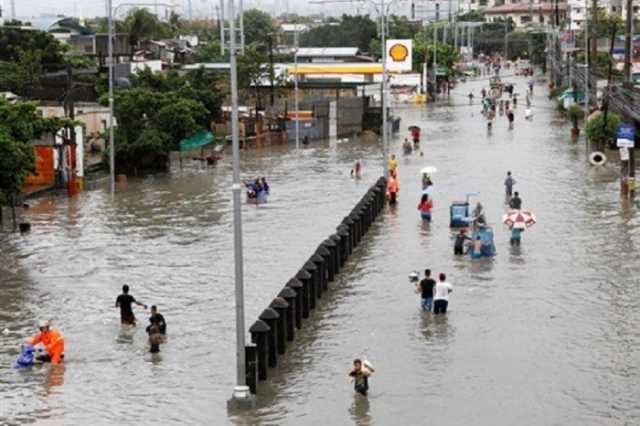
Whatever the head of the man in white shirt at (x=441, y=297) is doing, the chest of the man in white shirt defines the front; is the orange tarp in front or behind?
in front

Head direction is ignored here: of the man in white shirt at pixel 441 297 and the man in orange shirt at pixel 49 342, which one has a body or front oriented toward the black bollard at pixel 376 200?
the man in white shirt

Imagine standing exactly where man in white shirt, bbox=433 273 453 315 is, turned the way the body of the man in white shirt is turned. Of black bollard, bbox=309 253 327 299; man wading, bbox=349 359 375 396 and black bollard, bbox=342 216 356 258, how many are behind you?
1

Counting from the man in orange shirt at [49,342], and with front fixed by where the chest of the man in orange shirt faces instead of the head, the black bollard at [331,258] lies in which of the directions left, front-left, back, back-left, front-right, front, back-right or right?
back

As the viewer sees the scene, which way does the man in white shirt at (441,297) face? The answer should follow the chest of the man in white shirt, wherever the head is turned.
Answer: away from the camera

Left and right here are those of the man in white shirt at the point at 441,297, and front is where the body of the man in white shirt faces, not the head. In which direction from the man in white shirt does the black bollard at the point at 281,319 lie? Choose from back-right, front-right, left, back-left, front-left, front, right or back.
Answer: back-left

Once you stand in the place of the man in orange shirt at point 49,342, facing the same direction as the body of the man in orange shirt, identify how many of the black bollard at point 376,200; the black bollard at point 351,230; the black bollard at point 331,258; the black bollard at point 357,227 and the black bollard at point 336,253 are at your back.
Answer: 5

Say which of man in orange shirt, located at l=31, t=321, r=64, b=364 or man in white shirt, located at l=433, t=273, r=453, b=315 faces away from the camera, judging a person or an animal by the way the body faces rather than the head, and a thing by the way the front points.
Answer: the man in white shirt

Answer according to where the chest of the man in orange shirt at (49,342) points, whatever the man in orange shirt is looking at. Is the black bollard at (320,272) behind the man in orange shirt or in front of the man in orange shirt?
behind

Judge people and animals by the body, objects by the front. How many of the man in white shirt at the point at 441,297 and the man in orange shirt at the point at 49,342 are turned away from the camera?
1

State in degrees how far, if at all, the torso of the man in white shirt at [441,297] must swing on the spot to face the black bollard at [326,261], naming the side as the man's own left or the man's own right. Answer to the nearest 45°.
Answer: approximately 45° to the man's own left

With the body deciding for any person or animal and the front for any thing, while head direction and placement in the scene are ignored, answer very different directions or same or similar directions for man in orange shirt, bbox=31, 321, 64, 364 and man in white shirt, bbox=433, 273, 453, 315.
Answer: very different directions

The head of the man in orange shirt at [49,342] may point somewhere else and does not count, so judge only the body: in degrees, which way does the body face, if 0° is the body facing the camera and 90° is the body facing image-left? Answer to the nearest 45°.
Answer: approximately 45°

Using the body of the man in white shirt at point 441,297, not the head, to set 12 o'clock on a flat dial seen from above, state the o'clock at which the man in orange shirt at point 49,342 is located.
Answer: The man in orange shirt is roughly at 8 o'clock from the man in white shirt.

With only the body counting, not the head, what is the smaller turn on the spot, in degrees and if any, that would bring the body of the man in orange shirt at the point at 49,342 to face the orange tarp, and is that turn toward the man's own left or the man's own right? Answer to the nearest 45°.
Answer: approximately 135° to the man's own right
